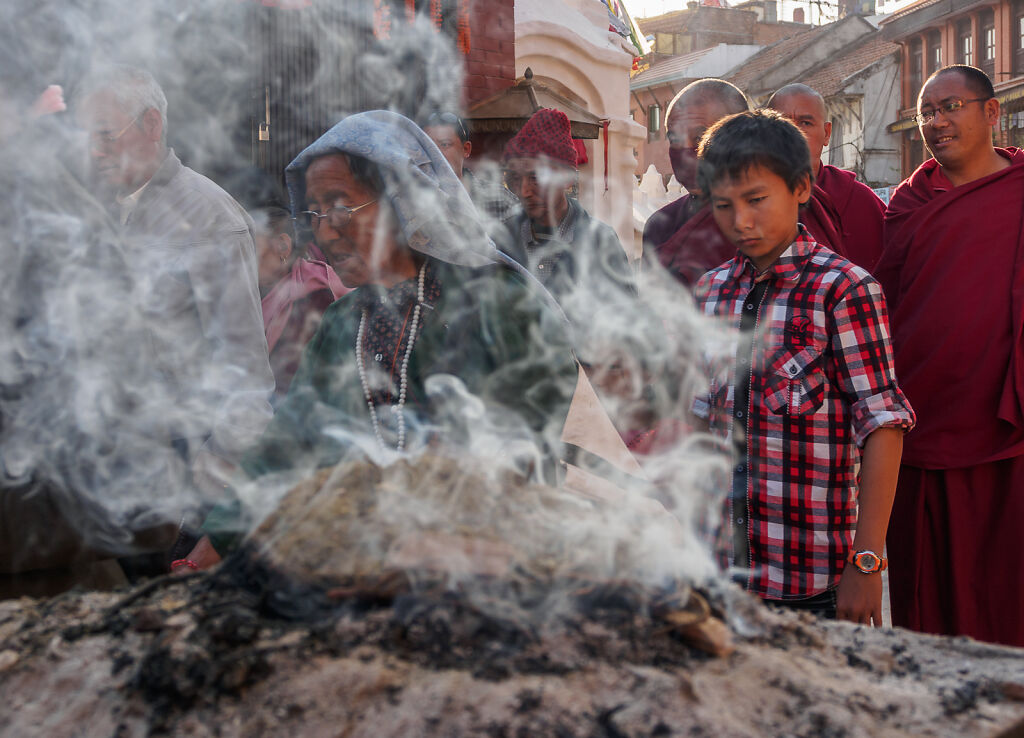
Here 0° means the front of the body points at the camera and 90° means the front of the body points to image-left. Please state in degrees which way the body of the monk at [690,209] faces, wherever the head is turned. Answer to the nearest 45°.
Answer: approximately 45°

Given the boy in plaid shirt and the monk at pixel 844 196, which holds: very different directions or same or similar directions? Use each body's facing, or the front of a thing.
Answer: same or similar directions

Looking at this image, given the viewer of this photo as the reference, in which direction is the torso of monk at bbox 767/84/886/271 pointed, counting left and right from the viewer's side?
facing the viewer and to the left of the viewer

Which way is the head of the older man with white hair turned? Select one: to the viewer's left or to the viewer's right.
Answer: to the viewer's left

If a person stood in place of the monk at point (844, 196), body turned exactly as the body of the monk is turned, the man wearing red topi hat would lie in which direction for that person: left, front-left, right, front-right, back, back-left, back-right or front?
front-right

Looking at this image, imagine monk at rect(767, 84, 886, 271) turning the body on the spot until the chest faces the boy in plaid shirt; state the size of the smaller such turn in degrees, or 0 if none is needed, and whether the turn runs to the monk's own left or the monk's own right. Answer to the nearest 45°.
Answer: approximately 45° to the monk's own left

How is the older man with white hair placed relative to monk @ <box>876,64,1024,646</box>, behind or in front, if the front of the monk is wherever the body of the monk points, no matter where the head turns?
in front

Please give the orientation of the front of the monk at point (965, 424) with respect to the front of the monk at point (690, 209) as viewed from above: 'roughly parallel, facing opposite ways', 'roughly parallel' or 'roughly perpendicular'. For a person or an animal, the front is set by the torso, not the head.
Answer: roughly parallel

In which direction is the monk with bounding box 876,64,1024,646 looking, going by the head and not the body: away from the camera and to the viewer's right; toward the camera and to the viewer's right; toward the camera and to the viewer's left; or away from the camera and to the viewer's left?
toward the camera and to the viewer's left

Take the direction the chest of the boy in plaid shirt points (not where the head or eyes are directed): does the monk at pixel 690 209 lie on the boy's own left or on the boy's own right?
on the boy's own right
